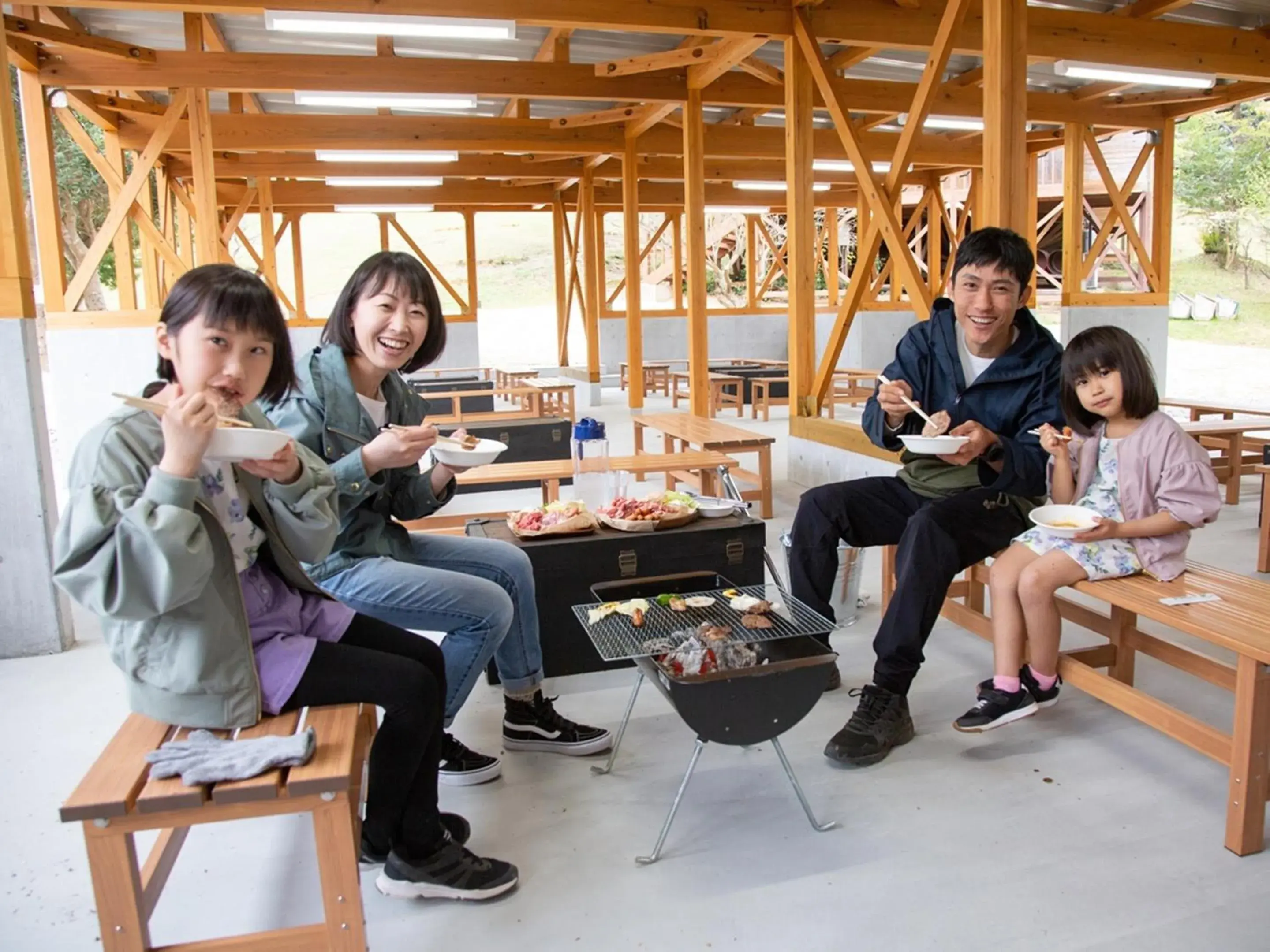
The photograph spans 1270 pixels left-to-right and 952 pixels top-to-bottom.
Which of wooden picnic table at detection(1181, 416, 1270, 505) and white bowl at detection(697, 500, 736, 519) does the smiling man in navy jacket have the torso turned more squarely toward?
the white bowl

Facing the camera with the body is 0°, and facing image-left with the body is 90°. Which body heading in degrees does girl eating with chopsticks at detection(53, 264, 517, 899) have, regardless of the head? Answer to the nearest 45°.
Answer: approximately 315°

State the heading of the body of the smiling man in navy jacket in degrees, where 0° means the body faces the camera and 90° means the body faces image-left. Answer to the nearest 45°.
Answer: approximately 45°

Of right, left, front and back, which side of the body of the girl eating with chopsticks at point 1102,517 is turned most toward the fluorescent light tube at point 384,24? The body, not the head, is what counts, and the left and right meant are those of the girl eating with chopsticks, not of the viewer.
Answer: right

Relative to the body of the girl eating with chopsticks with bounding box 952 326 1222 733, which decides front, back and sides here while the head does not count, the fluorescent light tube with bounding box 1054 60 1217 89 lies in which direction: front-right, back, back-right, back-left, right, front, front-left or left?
back-right

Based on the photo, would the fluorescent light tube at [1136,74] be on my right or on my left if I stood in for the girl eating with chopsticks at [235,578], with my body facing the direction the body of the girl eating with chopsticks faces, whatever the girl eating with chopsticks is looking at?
on my left
